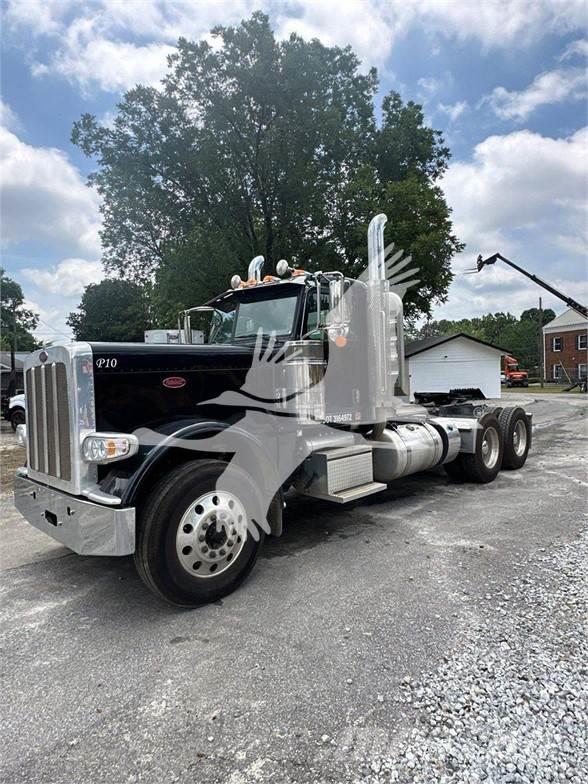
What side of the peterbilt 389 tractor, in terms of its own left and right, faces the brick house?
back

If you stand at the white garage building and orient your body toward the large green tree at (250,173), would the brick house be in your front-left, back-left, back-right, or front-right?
back-right

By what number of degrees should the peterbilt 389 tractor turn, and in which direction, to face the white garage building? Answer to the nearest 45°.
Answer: approximately 180°

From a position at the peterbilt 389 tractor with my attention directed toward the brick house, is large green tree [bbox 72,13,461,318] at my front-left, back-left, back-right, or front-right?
front-left

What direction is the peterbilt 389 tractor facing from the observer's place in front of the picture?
facing the viewer and to the left of the viewer

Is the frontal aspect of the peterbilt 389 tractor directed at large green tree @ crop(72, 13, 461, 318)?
no

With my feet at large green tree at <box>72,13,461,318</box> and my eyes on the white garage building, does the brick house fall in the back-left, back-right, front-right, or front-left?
front-left

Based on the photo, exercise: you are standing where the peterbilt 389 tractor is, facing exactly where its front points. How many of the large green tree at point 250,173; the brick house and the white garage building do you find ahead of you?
0
